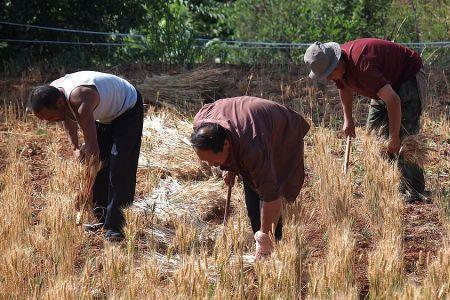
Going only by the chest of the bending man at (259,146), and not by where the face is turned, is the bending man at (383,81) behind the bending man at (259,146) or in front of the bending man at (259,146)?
behind

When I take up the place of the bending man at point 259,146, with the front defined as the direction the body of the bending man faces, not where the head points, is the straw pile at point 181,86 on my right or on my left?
on my right

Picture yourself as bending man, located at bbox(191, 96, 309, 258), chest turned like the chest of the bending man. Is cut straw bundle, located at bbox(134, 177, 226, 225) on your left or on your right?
on your right

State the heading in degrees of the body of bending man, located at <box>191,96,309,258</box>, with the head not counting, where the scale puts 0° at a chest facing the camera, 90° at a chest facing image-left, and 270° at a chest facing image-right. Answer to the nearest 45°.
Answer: approximately 45°

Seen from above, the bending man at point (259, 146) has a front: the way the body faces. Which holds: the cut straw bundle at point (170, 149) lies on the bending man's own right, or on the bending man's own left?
on the bending man's own right

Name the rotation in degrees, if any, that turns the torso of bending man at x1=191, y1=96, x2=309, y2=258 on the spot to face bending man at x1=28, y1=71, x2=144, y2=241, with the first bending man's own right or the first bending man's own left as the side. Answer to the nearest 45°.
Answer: approximately 90° to the first bending man's own right
